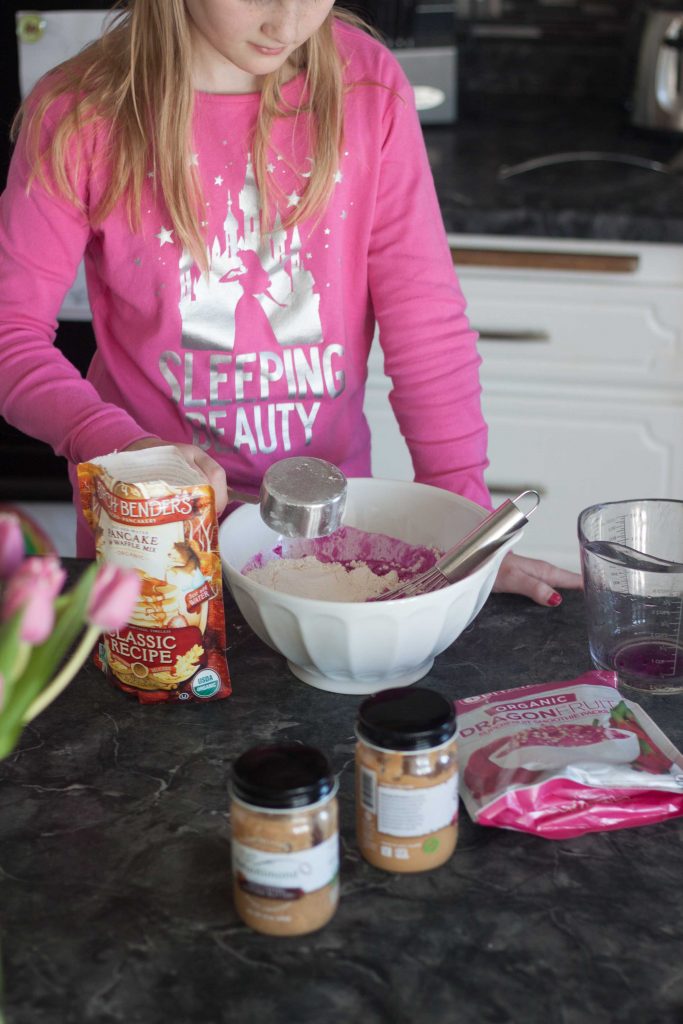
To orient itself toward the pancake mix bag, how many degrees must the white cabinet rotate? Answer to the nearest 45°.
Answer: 0° — it already faces it

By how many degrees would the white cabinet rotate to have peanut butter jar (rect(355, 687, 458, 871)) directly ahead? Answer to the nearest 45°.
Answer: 0° — it already faces it

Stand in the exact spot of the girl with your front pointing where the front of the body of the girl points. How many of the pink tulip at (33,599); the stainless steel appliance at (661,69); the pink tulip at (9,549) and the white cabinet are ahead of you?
2

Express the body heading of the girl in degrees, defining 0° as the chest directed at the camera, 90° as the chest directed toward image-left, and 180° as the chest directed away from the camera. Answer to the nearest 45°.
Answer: approximately 0°

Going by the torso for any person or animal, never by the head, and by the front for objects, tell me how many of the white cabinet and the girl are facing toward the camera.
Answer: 2

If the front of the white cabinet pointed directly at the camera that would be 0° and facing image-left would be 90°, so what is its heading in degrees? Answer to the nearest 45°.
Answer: approximately 0°
